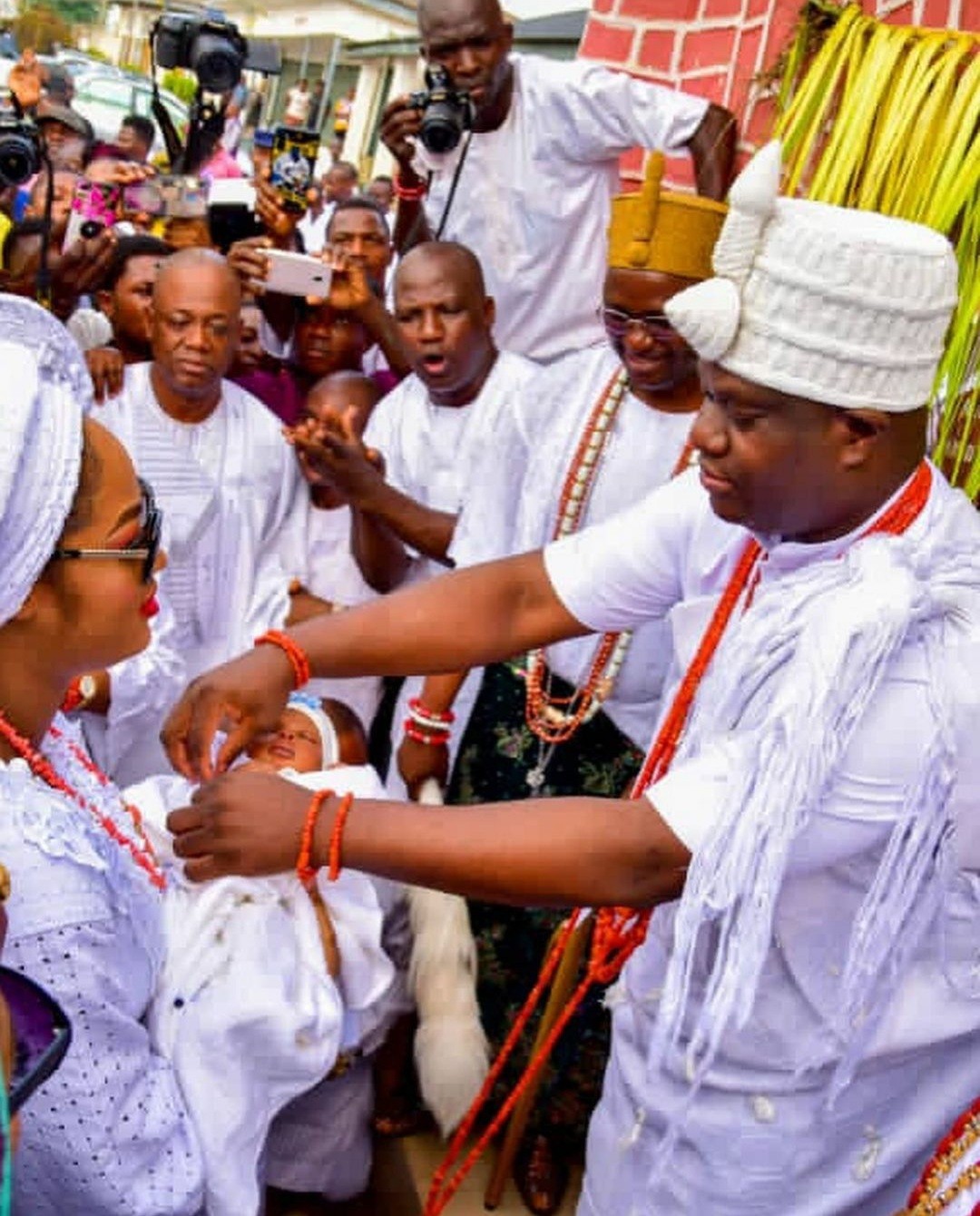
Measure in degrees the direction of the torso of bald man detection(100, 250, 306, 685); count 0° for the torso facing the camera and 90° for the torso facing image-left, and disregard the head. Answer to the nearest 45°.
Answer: approximately 0°

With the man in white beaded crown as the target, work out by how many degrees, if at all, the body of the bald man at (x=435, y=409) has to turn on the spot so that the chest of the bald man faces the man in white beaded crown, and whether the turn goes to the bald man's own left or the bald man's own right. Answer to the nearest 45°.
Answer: approximately 45° to the bald man's own left

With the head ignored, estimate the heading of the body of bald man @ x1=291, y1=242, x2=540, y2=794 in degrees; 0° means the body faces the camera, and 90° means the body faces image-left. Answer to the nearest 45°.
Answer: approximately 45°

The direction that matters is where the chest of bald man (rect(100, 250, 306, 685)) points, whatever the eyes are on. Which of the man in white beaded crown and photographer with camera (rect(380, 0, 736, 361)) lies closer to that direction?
the man in white beaded crown

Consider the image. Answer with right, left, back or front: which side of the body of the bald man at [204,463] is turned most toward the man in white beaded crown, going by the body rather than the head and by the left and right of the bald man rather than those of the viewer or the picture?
front

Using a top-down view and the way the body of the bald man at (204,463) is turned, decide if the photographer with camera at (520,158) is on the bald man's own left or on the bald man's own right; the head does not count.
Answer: on the bald man's own left

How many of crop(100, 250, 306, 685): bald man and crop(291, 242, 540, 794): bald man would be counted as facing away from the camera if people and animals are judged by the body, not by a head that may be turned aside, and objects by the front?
0

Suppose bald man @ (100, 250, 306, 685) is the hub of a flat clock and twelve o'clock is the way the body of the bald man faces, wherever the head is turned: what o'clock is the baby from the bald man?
The baby is roughly at 12 o'clock from the bald man.

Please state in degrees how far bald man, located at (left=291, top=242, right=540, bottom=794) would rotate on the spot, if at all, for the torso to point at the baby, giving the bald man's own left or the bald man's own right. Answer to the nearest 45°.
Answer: approximately 45° to the bald man's own left
